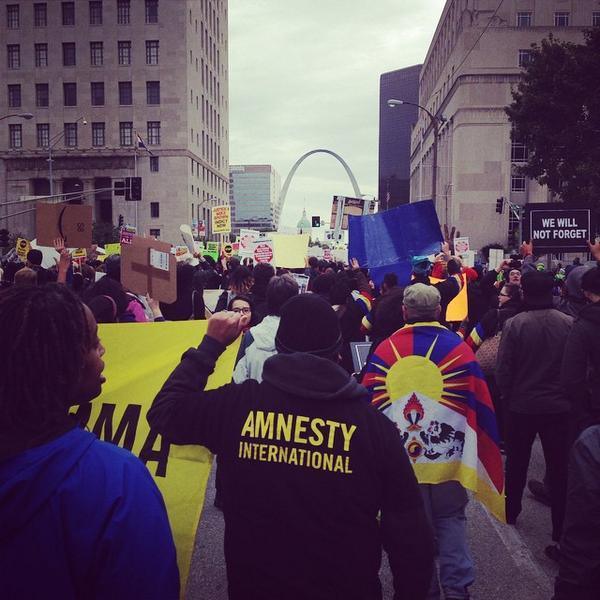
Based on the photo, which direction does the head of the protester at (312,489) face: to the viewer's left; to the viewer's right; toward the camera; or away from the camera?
away from the camera

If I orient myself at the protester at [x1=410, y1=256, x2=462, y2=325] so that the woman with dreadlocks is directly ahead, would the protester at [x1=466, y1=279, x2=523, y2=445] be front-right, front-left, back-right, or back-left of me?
front-left

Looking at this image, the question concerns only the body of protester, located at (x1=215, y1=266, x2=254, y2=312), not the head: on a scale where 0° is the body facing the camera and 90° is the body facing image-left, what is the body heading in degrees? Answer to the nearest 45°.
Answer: approximately 180°

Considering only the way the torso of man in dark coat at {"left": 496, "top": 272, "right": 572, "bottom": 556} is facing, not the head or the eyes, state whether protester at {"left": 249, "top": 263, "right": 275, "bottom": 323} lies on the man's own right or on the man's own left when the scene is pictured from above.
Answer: on the man's own left

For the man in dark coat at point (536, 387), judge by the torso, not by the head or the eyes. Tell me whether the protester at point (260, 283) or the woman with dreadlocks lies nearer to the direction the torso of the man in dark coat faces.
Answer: the protester

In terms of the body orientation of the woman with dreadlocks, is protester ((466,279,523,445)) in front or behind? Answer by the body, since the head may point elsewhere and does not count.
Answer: in front

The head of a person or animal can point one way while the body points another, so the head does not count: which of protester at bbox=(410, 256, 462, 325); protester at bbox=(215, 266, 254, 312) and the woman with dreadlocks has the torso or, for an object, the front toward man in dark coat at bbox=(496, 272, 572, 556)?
the woman with dreadlocks

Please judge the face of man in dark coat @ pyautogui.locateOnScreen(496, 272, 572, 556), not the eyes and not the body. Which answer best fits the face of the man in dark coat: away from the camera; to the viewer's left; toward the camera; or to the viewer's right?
away from the camera

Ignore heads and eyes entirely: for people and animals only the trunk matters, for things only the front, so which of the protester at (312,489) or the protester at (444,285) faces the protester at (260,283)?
the protester at (312,489)

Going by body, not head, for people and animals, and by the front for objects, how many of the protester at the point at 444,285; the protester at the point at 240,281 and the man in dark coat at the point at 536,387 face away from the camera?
3

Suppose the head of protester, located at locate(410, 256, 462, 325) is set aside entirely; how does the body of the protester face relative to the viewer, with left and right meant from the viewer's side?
facing away from the viewer

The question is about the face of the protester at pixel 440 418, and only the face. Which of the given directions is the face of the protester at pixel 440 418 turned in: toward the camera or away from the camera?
away from the camera

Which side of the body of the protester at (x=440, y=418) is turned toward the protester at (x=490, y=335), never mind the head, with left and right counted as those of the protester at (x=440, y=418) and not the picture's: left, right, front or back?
front

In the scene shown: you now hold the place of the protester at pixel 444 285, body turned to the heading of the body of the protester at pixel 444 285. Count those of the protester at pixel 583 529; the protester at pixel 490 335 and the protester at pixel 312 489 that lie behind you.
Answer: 3

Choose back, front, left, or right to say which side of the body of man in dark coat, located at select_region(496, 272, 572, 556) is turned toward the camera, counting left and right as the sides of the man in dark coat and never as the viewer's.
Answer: back

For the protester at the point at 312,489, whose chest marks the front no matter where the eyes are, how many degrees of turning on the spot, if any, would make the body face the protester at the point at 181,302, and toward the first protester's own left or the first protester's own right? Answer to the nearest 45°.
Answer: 0° — they already face them

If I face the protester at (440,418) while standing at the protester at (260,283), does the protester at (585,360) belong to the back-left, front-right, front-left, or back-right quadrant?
front-left
